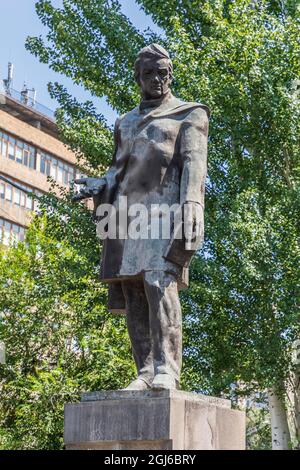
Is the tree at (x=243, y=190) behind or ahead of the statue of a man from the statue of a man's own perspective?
behind

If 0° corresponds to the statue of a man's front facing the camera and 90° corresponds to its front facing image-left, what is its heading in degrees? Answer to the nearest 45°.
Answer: approximately 45°
